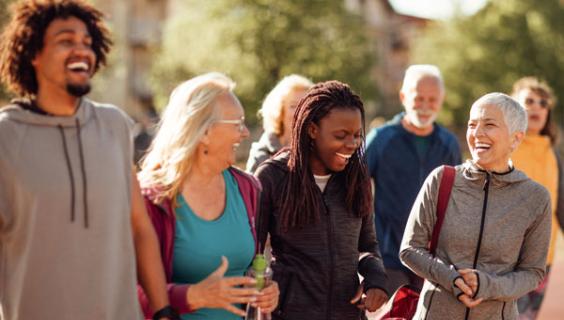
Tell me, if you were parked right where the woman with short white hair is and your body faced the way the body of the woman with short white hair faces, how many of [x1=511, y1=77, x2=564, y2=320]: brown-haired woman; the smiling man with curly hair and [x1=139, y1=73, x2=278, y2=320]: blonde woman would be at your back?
1

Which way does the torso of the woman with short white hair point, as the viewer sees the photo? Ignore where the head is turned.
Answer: toward the camera

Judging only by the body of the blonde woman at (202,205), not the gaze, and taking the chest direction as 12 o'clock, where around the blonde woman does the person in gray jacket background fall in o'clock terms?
The person in gray jacket background is roughly at 8 o'clock from the blonde woman.

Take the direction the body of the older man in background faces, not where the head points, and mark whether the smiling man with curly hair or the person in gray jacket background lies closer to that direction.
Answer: the smiling man with curly hair

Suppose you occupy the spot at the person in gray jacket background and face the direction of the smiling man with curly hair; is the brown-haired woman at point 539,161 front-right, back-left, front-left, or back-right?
back-left

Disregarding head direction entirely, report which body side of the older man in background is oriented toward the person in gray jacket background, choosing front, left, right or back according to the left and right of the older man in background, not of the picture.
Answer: right

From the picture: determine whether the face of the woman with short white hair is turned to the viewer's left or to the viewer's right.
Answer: to the viewer's left

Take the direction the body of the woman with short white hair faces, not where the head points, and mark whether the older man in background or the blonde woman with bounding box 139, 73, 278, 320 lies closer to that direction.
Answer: the blonde woman

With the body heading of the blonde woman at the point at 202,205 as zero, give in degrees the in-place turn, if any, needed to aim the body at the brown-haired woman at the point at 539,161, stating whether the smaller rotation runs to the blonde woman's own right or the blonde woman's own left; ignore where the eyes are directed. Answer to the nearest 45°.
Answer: approximately 90° to the blonde woman's own left

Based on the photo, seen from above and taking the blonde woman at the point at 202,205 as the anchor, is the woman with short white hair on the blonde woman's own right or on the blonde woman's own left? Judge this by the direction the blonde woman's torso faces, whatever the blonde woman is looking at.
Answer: on the blonde woman's own left

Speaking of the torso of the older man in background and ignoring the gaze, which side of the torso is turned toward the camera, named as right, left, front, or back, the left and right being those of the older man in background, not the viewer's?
front

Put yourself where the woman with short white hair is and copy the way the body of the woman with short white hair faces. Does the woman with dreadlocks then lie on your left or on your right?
on your right

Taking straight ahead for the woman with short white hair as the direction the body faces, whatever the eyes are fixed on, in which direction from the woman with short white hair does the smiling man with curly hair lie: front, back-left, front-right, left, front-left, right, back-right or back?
front-right
